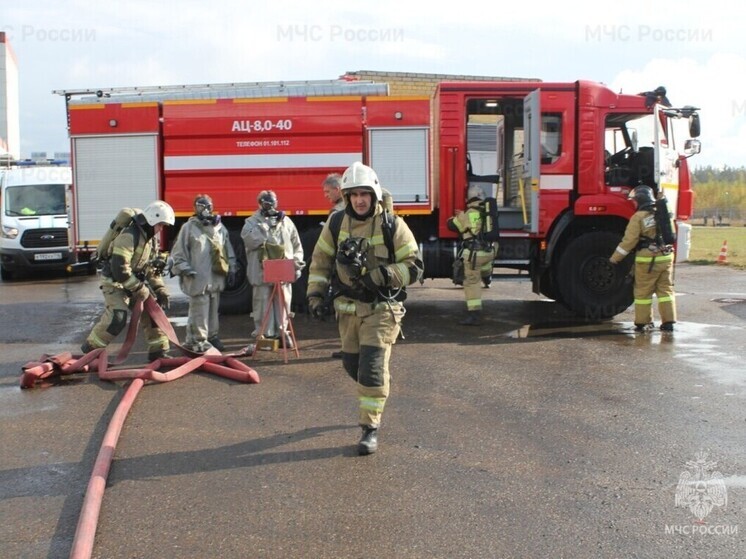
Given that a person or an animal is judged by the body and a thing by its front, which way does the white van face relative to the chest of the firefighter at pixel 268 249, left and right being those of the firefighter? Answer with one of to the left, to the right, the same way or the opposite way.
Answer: the same way

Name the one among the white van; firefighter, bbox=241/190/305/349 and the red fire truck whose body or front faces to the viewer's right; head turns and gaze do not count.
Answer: the red fire truck

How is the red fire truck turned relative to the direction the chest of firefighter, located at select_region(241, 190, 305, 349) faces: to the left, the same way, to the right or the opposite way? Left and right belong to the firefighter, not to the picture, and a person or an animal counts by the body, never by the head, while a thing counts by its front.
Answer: to the left

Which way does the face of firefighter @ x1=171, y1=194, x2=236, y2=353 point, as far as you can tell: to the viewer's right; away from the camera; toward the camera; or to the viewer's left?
toward the camera

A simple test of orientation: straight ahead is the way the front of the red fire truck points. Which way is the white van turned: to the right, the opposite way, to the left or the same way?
to the right

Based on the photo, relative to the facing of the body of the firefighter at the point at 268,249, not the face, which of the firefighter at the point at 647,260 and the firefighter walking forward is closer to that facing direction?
the firefighter walking forward

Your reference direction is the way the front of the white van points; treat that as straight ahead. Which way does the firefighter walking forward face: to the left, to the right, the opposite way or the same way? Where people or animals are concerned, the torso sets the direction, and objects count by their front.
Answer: the same way

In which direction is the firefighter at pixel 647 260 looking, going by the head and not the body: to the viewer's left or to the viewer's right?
to the viewer's left

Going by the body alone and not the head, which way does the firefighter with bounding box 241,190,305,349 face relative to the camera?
toward the camera

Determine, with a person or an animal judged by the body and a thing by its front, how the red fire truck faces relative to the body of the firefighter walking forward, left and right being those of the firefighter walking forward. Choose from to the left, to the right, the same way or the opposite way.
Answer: to the left

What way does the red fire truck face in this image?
to the viewer's right

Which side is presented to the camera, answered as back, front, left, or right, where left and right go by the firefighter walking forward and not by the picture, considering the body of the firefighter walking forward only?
front

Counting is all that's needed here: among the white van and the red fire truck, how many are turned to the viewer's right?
1

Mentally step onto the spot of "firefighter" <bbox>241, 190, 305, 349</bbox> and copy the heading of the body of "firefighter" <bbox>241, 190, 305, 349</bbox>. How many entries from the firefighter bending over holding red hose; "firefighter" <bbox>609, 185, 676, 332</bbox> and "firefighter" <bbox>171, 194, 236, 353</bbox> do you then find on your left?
1

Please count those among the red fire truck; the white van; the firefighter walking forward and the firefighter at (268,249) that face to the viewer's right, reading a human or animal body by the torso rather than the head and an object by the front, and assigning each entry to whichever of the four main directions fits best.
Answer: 1

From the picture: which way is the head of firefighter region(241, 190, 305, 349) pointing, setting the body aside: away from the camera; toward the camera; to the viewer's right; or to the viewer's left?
toward the camera

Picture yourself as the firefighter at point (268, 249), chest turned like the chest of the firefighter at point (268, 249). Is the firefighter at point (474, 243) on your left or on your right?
on your left

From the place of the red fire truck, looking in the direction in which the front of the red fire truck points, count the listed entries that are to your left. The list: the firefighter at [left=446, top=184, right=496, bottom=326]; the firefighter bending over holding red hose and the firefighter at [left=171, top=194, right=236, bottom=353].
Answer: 0

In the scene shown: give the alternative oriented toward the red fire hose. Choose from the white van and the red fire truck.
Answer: the white van
